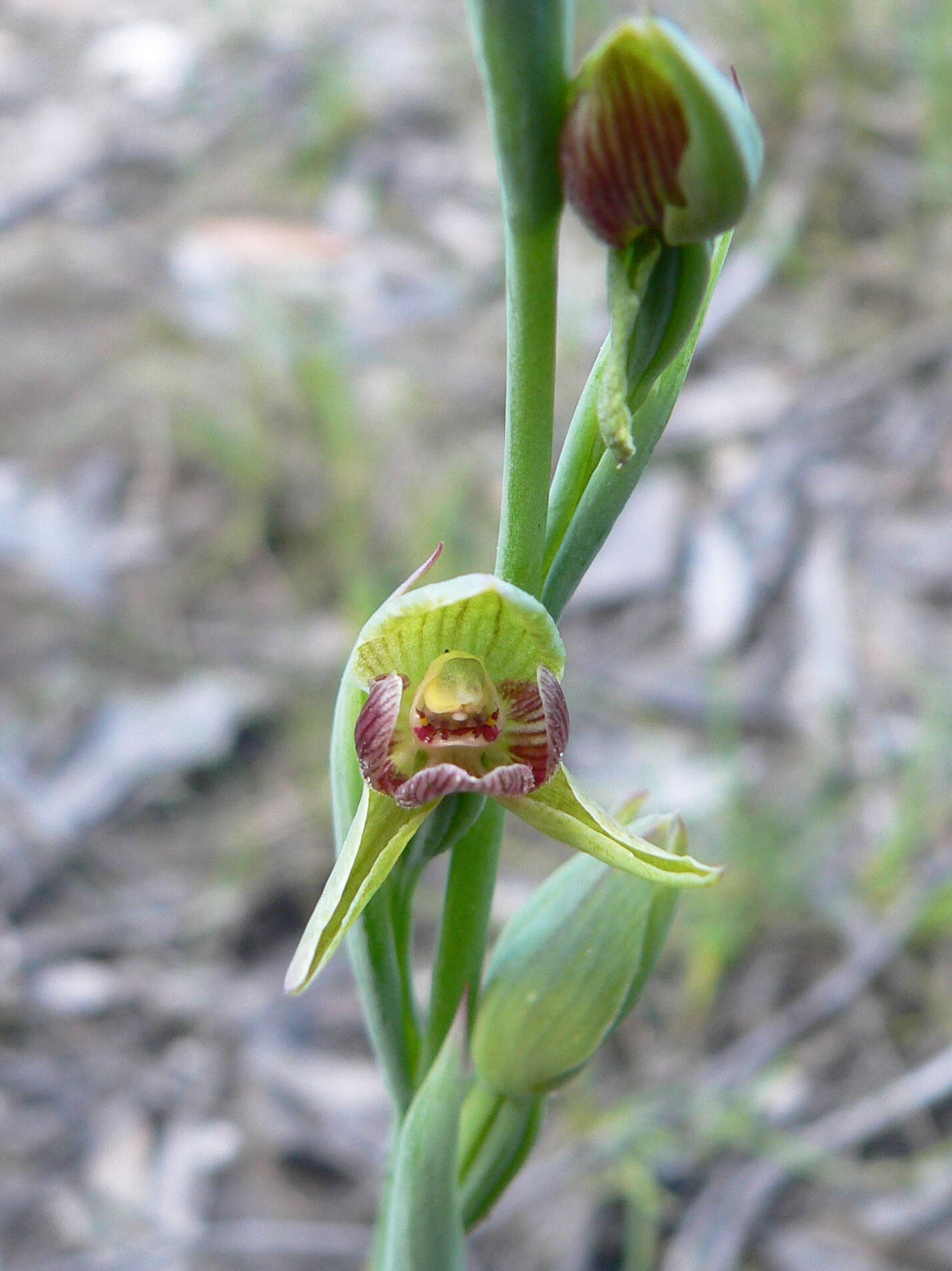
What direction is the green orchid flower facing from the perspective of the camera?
toward the camera
